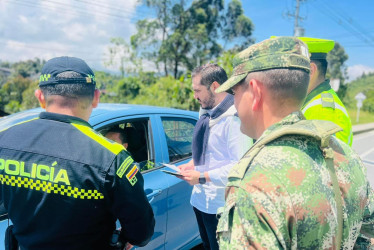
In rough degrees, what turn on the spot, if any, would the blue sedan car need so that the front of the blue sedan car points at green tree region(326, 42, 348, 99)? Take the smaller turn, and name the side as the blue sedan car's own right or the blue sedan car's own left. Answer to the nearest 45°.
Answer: approximately 180°

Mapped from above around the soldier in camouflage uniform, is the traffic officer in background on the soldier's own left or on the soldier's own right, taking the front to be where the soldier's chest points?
on the soldier's own right

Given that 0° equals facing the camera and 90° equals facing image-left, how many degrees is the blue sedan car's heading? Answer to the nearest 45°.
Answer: approximately 45°

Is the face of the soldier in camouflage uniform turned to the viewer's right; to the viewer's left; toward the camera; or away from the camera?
to the viewer's left

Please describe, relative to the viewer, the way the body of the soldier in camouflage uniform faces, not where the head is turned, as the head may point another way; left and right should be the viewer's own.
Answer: facing away from the viewer and to the left of the viewer

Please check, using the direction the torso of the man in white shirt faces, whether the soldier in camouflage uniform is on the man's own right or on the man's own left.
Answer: on the man's own left

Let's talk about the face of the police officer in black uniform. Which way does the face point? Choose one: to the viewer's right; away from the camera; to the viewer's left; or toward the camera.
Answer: away from the camera

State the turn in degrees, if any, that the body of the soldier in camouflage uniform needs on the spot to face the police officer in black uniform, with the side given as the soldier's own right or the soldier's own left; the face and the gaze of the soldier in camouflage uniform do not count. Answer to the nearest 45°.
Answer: approximately 45° to the soldier's own left

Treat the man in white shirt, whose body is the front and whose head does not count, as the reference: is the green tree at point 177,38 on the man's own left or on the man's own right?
on the man's own right

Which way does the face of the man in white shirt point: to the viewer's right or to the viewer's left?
to the viewer's left
